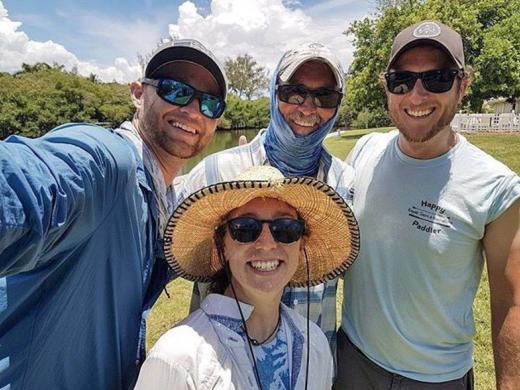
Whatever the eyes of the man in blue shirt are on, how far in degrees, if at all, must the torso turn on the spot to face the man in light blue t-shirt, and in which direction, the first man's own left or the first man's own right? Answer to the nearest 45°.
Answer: approximately 45° to the first man's own left

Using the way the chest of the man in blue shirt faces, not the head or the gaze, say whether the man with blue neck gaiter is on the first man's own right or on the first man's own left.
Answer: on the first man's own left

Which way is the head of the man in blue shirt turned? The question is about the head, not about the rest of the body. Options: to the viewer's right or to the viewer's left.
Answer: to the viewer's right

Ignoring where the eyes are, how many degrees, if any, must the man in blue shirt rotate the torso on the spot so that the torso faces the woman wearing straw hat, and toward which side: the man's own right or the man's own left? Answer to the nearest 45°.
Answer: approximately 45° to the man's own left

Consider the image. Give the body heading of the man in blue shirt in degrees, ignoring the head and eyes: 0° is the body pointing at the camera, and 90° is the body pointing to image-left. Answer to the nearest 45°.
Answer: approximately 315°
